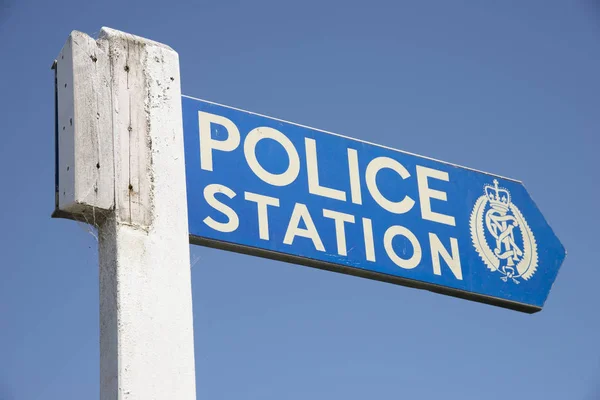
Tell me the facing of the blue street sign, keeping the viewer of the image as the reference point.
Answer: facing the viewer and to the right of the viewer
